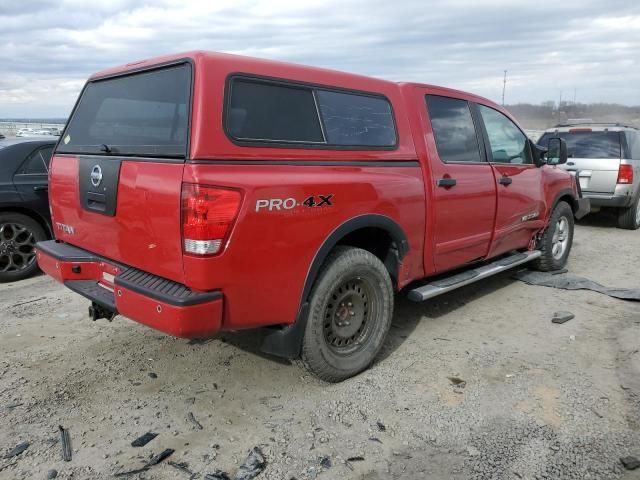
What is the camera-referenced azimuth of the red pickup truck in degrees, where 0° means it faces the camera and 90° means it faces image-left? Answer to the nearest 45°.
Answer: approximately 225°

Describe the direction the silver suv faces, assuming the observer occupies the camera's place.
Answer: facing away from the viewer and to the right of the viewer

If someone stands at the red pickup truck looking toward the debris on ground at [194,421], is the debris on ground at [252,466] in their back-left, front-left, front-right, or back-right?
front-left

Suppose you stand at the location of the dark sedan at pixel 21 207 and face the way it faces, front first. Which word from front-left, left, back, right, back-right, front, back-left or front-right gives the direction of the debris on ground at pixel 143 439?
right

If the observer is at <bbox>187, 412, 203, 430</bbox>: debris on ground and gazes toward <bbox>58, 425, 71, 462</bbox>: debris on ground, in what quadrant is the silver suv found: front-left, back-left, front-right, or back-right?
back-right

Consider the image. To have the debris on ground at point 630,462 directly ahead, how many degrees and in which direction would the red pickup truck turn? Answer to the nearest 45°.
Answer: approximately 45° to its right

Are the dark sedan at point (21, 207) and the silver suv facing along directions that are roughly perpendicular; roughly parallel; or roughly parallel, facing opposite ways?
roughly parallel
